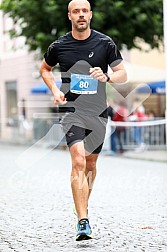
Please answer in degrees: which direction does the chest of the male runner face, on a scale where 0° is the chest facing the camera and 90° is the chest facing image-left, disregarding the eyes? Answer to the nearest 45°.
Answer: approximately 0°
